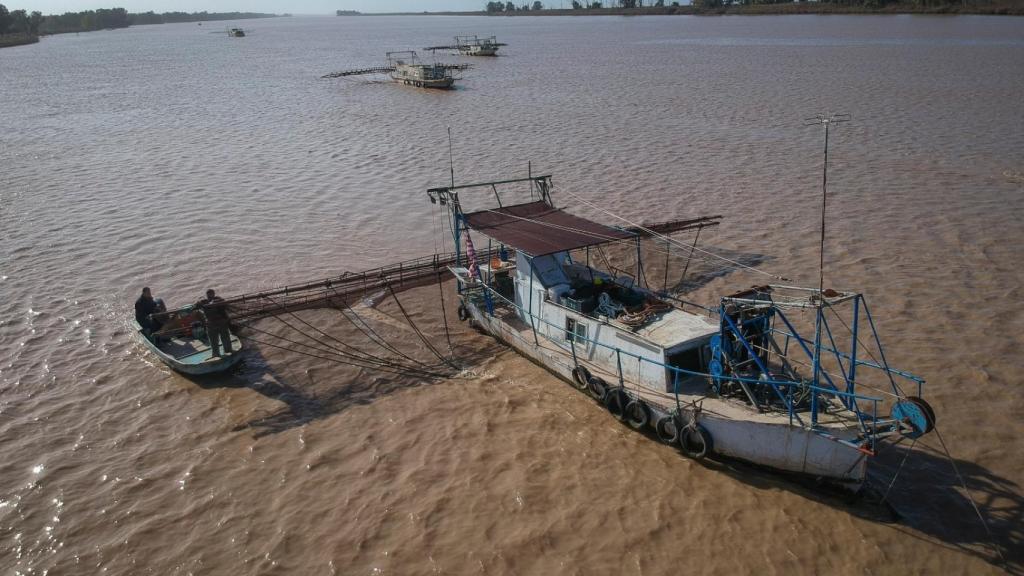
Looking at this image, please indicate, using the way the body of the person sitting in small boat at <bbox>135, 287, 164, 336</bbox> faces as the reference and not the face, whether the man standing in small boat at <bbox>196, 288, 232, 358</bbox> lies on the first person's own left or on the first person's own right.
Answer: on the first person's own right

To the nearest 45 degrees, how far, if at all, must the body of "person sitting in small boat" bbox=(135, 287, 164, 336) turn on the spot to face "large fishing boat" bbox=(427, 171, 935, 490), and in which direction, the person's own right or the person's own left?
approximately 45° to the person's own right

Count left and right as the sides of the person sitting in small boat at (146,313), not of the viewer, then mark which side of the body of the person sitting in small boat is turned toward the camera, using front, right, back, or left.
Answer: right

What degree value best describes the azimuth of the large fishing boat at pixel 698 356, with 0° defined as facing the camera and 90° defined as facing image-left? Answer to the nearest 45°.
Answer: approximately 315°

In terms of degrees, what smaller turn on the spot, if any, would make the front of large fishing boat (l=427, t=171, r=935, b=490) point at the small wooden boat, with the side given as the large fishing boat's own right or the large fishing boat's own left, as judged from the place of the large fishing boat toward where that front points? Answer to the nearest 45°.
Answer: approximately 135° to the large fishing boat's own right

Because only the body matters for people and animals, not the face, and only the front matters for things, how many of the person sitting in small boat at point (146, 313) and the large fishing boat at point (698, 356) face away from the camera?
0
